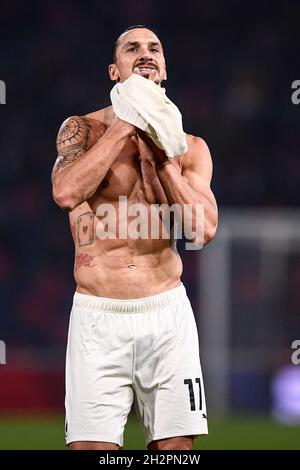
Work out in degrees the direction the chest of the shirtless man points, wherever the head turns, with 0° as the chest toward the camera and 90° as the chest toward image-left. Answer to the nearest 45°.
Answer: approximately 0°
